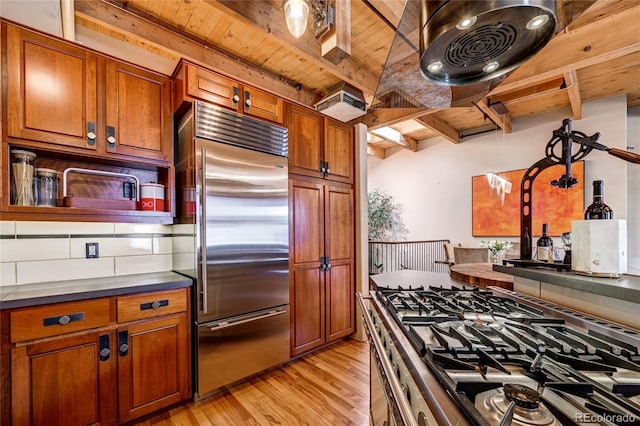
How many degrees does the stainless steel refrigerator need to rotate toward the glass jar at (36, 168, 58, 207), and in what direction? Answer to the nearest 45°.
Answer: approximately 135° to its right

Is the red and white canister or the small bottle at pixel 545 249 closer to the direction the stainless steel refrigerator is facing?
the small bottle

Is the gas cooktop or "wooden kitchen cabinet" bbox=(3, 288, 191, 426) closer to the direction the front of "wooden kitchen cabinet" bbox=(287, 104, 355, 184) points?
the gas cooktop

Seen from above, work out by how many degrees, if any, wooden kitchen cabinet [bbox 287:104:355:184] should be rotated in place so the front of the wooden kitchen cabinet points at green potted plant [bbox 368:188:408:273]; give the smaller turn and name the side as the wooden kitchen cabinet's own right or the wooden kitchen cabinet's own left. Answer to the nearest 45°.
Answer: approximately 135° to the wooden kitchen cabinet's own left

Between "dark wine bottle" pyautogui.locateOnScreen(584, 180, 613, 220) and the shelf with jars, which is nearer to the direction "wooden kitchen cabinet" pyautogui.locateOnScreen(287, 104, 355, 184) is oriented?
the dark wine bottle

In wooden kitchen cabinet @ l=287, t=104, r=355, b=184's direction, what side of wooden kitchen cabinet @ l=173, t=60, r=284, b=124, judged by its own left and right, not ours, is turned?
left

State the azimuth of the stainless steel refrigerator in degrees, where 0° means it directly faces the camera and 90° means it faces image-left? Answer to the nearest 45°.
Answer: approximately 315°

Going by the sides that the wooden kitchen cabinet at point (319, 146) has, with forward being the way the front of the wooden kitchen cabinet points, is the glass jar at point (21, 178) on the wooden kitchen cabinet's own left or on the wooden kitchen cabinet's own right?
on the wooden kitchen cabinet's own right

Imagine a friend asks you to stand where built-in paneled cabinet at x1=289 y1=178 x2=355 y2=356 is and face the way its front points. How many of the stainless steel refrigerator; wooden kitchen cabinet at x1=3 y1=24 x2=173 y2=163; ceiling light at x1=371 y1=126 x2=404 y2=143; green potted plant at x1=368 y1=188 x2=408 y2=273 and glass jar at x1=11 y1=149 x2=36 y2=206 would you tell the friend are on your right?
3
